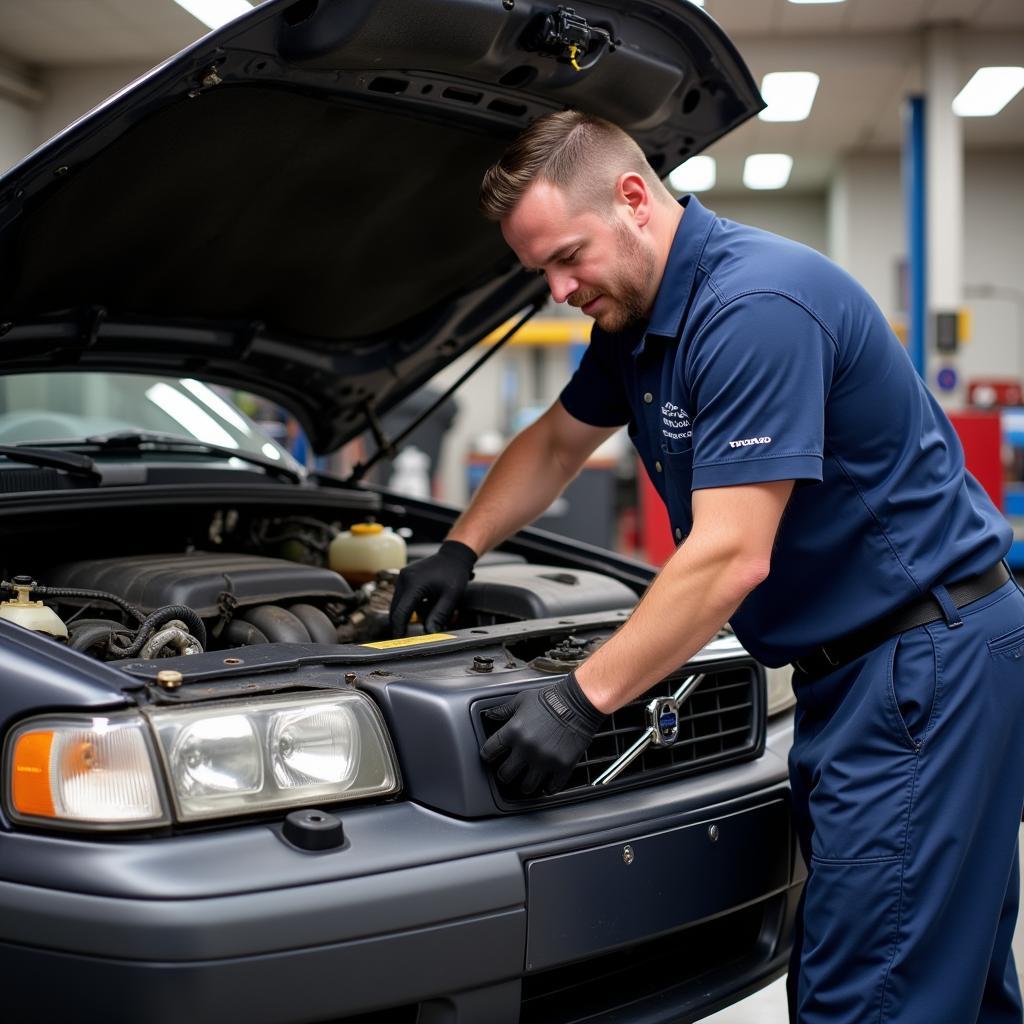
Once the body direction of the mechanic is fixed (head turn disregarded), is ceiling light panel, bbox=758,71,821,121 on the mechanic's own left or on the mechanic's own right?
on the mechanic's own right

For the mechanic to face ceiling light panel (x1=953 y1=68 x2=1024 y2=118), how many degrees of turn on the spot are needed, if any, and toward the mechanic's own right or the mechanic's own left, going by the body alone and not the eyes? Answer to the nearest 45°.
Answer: approximately 90° to the mechanic's own right

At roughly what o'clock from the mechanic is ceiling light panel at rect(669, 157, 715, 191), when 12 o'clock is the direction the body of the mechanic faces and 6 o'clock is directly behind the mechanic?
The ceiling light panel is roughly at 3 o'clock from the mechanic.

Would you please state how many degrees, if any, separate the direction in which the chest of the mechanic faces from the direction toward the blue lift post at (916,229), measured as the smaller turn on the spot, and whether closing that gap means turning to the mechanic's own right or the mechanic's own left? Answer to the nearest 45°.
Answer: approximately 90° to the mechanic's own right

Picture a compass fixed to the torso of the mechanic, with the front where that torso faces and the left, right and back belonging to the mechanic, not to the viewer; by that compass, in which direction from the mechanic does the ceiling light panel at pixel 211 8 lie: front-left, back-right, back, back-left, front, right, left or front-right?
front-right

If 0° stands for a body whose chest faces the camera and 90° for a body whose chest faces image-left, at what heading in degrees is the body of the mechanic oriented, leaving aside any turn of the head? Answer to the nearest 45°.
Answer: approximately 90°

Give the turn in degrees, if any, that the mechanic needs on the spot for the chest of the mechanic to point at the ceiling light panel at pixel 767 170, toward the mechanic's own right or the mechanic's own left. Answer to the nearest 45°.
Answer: approximately 90° to the mechanic's own right
